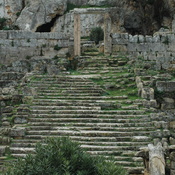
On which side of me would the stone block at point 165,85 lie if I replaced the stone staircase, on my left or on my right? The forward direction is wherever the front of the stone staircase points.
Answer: on my left

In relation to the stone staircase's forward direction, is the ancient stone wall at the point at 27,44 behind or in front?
behind

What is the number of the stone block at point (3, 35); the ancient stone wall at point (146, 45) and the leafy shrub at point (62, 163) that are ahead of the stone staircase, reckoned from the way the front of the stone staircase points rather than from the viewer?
1

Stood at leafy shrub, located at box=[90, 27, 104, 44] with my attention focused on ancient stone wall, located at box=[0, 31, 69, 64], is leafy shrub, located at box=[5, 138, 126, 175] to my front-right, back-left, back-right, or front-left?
front-left

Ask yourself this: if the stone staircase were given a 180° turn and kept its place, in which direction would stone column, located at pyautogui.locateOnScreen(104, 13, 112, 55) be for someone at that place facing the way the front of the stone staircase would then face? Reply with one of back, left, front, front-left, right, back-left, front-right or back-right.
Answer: front

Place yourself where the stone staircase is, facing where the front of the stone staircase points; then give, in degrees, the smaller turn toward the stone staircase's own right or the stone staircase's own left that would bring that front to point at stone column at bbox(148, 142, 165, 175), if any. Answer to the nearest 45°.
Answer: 0° — it already faces it

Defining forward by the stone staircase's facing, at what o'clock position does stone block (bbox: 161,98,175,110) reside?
The stone block is roughly at 8 o'clock from the stone staircase.

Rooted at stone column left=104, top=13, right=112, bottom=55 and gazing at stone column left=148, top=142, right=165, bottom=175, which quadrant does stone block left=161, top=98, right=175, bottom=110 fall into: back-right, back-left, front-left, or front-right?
front-left

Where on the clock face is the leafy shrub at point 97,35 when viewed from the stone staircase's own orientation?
The leafy shrub is roughly at 6 o'clock from the stone staircase.

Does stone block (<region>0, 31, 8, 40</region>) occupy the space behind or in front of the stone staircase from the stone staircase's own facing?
behind

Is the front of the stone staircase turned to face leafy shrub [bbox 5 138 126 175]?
yes

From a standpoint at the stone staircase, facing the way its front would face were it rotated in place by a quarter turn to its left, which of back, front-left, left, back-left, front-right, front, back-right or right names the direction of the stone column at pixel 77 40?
left

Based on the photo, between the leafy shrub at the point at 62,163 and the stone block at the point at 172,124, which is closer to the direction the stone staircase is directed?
the leafy shrub

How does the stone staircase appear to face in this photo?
toward the camera
